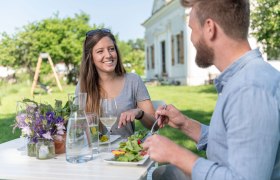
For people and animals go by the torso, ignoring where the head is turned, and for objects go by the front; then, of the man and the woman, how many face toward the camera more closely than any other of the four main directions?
1

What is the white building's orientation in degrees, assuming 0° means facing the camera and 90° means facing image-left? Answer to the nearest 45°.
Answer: approximately 45°

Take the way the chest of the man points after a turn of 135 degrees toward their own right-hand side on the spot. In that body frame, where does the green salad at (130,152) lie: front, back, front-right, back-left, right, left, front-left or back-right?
left

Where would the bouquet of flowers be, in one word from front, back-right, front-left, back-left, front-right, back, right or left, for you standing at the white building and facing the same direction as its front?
front-left

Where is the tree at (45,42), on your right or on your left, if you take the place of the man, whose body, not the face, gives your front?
on your right

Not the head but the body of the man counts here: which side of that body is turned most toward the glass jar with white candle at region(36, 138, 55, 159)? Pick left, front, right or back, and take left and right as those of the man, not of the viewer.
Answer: front

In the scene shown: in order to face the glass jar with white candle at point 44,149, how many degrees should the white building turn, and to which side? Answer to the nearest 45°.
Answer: approximately 45° to its left

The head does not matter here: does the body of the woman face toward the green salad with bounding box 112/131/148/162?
yes

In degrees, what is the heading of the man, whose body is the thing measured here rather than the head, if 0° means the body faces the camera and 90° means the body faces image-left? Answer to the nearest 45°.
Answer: approximately 90°

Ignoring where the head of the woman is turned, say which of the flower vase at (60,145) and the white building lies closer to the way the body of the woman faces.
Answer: the flower vase
